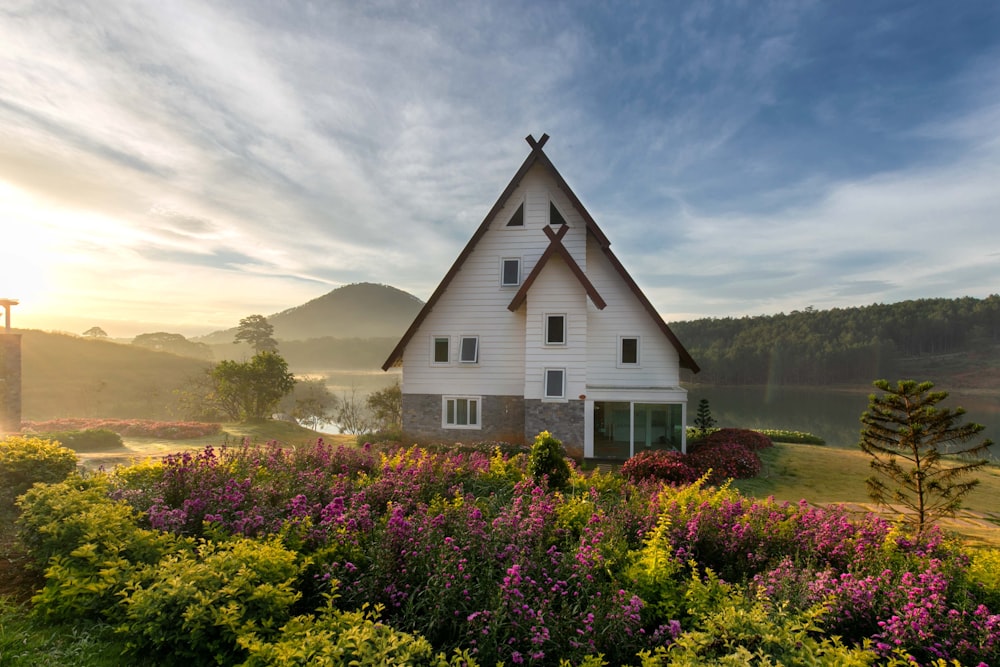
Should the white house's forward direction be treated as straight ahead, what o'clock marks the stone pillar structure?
The stone pillar structure is roughly at 3 o'clock from the white house.

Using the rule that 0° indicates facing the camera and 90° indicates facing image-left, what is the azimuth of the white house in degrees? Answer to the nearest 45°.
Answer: approximately 0°

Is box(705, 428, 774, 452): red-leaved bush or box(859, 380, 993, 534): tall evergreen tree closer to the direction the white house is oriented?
the tall evergreen tree

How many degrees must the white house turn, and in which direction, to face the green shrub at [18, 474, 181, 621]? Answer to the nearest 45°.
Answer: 0° — it already faces it

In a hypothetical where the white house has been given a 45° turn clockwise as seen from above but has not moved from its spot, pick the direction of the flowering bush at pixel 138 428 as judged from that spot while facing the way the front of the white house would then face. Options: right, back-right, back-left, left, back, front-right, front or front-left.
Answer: front-right

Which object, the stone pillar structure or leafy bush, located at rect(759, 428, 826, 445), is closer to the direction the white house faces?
the stone pillar structure

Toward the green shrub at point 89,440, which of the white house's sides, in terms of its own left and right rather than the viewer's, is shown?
right

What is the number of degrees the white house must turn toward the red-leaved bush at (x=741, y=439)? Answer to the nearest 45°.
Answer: approximately 90° to its left

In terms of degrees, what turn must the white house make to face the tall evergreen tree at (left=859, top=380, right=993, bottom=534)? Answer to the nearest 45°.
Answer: approximately 45° to its left

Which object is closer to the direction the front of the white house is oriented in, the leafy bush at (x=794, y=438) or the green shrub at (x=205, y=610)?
the green shrub

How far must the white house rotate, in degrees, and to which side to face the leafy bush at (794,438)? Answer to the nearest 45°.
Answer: approximately 135° to its left
